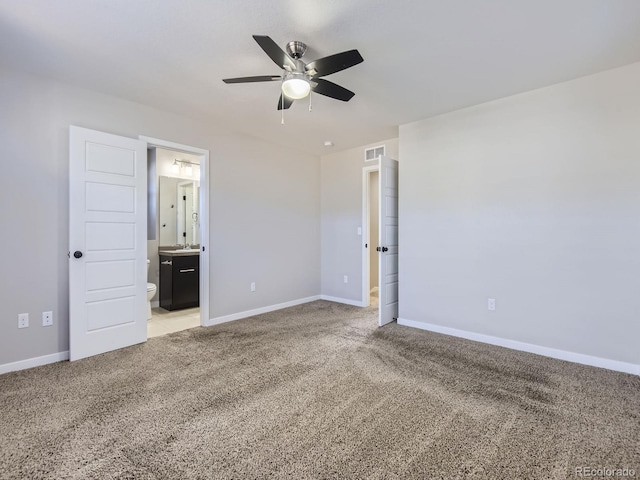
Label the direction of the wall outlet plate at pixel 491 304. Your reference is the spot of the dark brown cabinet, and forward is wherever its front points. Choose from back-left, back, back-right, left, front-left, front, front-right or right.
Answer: front

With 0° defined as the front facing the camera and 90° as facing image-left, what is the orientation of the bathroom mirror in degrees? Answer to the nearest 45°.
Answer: approximately 315°

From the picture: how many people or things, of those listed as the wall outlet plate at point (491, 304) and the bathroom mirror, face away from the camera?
0

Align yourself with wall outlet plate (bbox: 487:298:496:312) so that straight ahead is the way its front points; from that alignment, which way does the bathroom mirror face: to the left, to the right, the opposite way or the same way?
to the left

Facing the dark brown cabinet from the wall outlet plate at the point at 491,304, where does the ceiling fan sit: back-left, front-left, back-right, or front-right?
front-left

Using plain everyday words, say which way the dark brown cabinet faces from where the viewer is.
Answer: facing the viewer and to the right of the viewer

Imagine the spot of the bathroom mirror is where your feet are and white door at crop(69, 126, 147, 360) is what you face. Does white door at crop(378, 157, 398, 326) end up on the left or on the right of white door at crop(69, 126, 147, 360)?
left

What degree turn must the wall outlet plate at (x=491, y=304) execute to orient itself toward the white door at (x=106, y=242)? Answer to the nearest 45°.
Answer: approximately 45° to its right

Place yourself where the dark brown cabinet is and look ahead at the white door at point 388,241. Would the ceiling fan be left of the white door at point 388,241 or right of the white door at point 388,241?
right

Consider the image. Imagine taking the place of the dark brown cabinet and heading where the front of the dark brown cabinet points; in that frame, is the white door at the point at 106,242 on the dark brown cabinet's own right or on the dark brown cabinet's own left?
on the dark brown cabinet's own right
